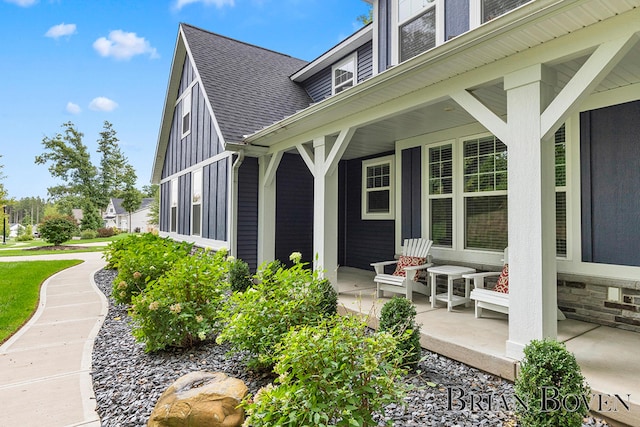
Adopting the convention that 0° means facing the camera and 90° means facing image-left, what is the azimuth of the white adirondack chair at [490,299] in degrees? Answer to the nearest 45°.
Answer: approximately 45°

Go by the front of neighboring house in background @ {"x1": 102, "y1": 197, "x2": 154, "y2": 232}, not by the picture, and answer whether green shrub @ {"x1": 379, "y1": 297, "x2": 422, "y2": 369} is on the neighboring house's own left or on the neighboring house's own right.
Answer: on the neighboring house's own left

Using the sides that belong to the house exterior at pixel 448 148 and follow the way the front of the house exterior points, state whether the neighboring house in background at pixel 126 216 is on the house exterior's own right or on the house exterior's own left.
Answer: on the house exterior's own right

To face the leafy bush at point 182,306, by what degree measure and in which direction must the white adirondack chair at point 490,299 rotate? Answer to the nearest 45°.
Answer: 0° — it already faces it

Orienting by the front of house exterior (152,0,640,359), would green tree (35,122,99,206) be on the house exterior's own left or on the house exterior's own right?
on the house exterior's own right

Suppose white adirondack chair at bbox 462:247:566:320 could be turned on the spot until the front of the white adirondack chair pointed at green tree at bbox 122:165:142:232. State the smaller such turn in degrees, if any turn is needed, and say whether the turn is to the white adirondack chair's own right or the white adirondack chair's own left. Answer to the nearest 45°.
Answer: approximately 90° to the white adirondack chair's own right

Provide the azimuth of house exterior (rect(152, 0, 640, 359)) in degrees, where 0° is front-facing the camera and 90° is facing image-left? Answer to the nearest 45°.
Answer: approximately 45°

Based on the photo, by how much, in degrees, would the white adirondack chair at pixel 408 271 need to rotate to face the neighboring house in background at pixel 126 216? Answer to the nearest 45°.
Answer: approximately 90° to its right

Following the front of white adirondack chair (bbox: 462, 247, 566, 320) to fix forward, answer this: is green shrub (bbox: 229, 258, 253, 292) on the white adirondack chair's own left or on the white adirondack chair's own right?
on the white adirondack chair's own right
